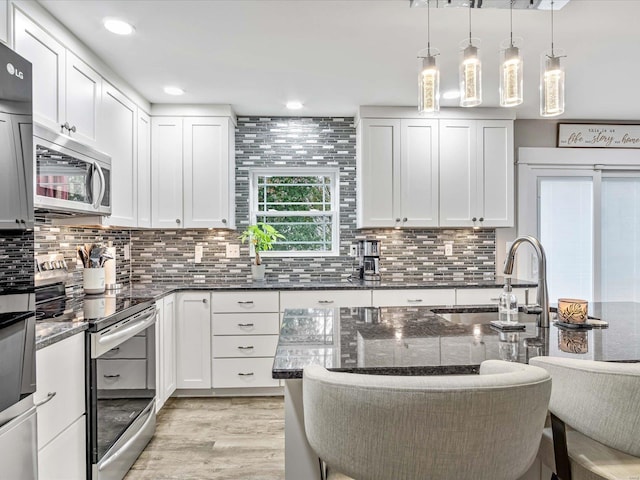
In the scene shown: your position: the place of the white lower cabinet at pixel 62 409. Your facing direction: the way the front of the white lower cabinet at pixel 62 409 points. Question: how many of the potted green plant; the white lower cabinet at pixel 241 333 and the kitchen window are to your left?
3

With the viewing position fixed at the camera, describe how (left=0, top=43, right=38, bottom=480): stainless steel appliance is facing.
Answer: facing the viewer and to the right of the viewer

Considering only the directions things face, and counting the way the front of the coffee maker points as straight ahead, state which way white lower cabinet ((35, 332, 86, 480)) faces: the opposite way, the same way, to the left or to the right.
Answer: to the left

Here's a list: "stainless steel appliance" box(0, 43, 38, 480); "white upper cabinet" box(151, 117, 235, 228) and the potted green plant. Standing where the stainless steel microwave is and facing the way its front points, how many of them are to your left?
2

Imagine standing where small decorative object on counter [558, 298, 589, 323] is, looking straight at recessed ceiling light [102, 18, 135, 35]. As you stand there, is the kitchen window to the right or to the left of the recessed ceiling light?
right

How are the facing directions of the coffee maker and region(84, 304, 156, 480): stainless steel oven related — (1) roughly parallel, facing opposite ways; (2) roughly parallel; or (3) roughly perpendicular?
roughly perpendicular

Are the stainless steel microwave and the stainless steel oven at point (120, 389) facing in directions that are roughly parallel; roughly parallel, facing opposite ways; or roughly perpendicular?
roughly parallel

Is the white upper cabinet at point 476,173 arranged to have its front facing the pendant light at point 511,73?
yes

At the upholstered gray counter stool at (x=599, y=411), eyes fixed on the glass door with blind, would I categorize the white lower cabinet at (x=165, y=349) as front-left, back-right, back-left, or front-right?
front-left

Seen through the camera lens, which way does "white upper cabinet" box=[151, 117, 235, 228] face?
facing the viewer

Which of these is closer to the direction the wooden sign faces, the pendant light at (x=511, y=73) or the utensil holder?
the pendant light

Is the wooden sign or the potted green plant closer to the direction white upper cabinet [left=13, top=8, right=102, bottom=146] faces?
the wooden sign

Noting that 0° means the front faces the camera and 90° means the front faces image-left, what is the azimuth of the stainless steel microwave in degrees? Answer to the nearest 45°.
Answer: approximately 315°

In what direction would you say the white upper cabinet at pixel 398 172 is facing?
toward the camera

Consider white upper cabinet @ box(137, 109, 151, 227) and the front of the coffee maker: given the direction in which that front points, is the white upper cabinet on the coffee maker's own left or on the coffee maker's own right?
on the coffee maker's own right

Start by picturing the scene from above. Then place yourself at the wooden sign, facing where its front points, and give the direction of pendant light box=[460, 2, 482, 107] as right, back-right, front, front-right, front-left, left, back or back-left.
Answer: front

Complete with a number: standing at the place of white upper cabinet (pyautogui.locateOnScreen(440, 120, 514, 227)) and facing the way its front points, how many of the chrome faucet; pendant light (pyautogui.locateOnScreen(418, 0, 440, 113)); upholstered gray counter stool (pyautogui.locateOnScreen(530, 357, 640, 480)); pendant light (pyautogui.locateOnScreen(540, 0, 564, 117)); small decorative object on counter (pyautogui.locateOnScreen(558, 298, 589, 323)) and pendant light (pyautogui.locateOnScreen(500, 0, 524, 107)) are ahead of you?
6

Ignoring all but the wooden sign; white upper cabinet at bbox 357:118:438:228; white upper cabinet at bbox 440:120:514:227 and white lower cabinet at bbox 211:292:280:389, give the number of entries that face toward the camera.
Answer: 4

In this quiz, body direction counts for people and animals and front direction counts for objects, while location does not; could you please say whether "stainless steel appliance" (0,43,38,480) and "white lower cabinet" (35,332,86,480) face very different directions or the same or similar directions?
same or similar directions

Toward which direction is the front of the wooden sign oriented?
toward the camera

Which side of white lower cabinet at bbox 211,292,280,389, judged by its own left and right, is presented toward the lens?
front
